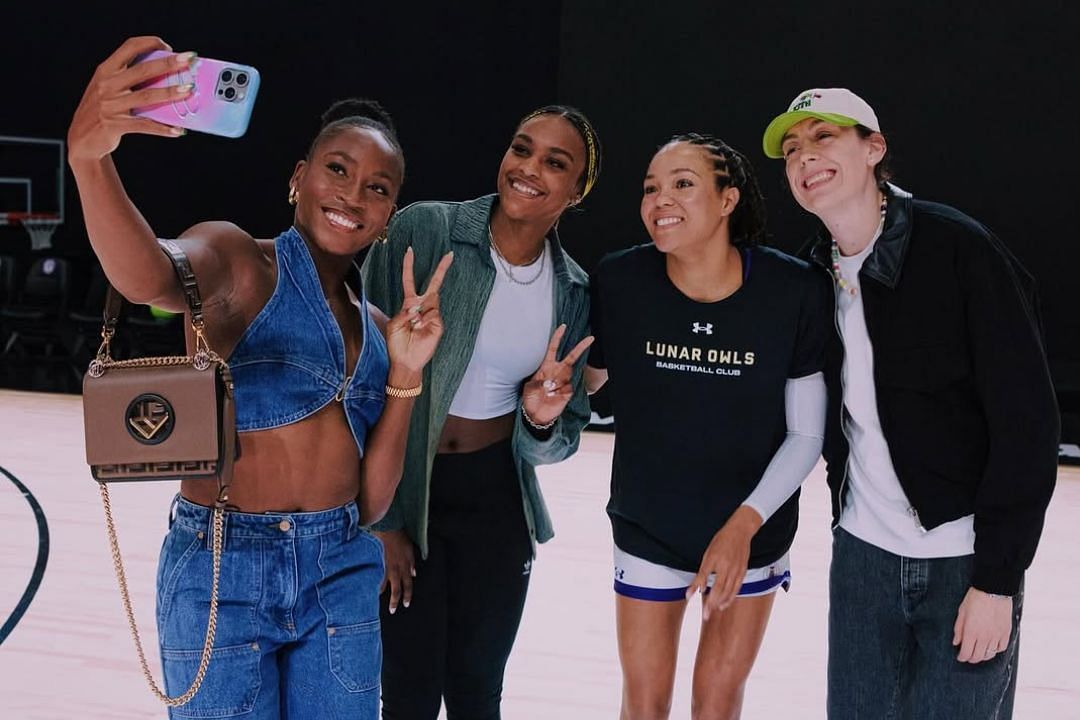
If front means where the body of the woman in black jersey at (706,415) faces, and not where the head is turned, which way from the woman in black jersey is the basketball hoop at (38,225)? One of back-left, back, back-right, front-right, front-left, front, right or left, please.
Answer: back-right

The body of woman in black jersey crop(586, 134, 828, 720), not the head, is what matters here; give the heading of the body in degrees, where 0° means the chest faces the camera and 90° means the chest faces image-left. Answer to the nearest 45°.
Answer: approximately 0°

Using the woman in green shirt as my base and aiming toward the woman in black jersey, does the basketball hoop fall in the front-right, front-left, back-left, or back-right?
back-left

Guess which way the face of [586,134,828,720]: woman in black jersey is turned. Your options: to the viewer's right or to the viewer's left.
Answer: to the viewer's left
